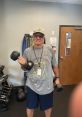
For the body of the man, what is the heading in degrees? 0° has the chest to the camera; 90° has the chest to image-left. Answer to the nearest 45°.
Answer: approximately 0°

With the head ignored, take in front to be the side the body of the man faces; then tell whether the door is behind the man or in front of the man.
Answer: behind
